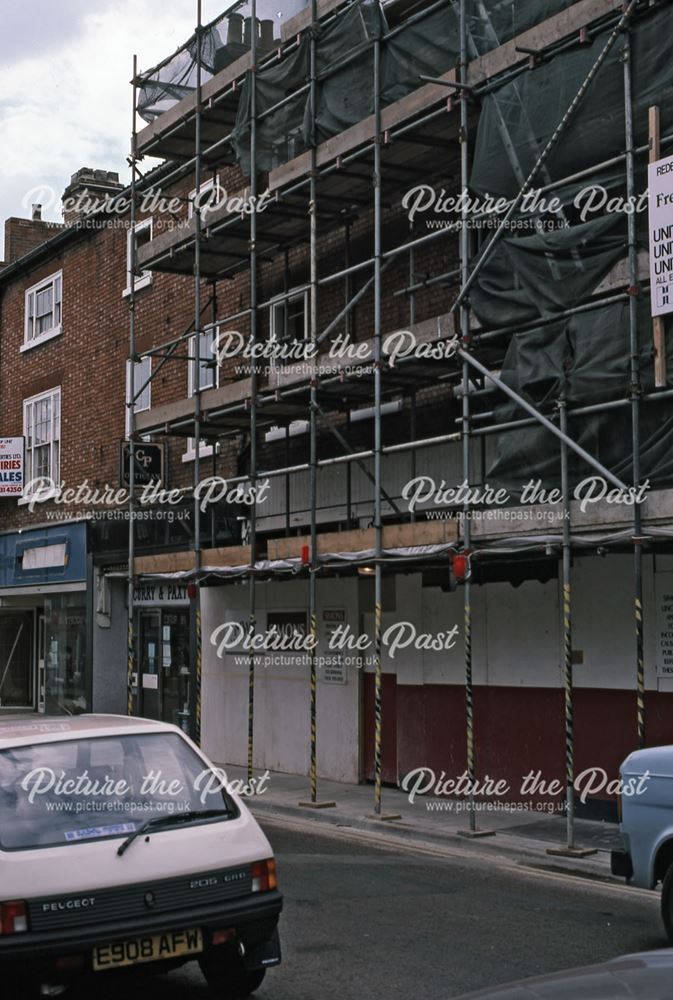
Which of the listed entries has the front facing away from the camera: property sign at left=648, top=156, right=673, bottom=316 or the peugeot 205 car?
the peugeot 205 car

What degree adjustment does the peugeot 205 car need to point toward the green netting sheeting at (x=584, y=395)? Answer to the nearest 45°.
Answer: approximately 45° to its right

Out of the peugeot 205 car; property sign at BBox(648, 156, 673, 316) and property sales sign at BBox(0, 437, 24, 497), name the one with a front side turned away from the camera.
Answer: the peugeot 205 car

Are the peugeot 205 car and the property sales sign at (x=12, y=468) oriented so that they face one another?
yes

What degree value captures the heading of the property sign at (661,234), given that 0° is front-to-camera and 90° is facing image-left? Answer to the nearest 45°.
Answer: approximately 45°

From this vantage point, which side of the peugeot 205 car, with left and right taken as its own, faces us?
back

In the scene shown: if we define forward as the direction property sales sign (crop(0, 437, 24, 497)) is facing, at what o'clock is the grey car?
The grey car is roughly at 12 o'clock from the property sales sign.

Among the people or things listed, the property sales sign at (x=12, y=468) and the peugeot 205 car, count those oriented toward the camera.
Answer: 1

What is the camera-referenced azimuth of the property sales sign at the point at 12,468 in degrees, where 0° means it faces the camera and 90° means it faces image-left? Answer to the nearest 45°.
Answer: approximately 0°

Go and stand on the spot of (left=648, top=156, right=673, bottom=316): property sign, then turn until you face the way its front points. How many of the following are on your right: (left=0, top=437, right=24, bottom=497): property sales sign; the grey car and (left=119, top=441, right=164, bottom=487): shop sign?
2

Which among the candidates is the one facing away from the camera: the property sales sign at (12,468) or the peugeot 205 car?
the peugeot 205 car
